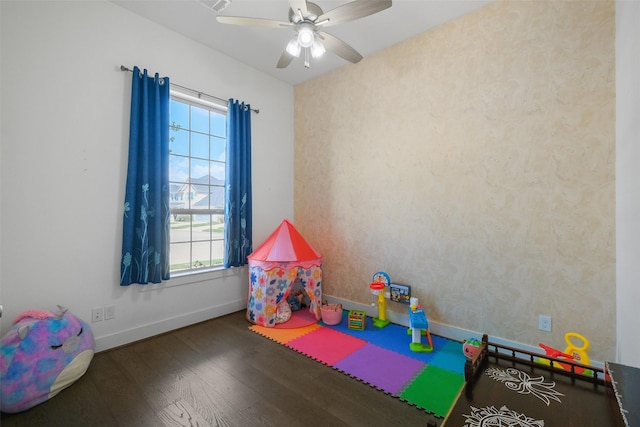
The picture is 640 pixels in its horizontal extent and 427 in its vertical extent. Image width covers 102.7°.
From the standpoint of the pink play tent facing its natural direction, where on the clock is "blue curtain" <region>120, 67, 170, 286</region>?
The blue curtain is roughly at 4 o'clock from the pink play tent.

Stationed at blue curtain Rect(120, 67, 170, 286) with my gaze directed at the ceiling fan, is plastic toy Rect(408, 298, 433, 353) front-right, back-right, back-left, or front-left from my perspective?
front-left

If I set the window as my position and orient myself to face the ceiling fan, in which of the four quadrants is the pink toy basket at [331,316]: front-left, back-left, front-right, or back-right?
front-left

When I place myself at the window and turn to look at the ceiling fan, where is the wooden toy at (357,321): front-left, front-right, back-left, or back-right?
front-left

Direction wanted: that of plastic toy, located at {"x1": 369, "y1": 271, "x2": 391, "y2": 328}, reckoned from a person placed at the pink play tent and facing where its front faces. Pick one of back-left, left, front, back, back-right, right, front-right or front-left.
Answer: front-left

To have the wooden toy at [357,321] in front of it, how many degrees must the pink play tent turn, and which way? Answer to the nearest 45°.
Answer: approximately 45° to its left

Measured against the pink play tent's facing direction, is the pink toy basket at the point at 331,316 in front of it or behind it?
in front

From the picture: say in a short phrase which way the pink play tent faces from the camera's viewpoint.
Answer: facing the viewer and to the right of the viewer
